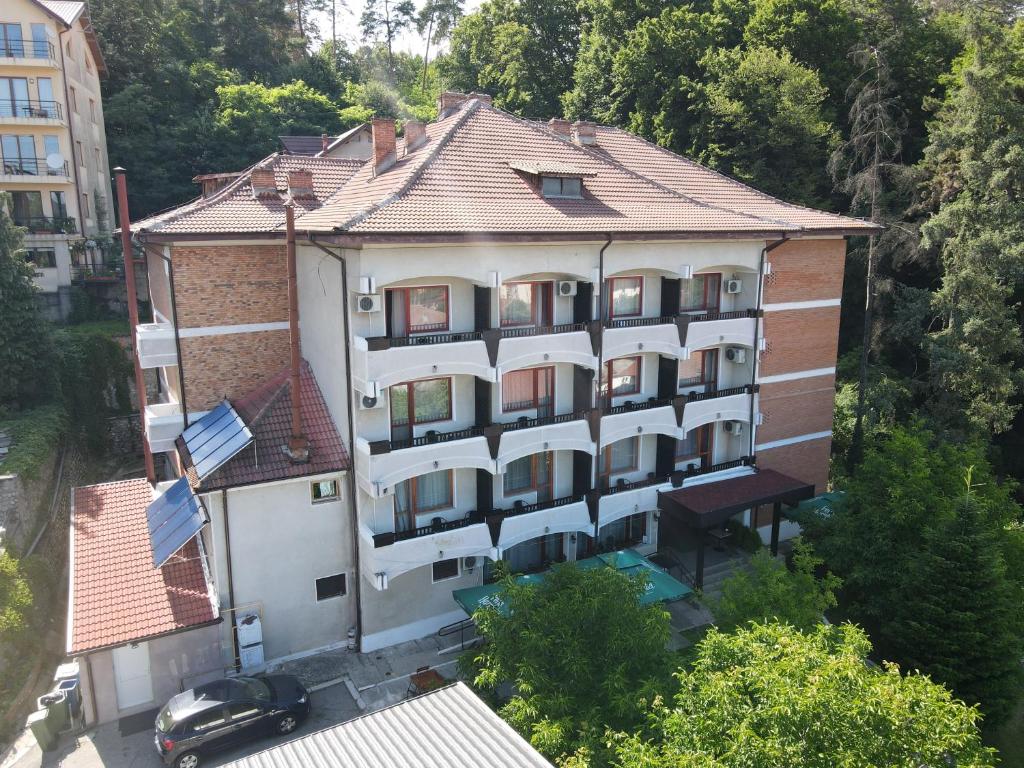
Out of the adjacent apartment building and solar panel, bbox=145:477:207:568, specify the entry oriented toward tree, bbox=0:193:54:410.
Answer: the adjacent apartment building

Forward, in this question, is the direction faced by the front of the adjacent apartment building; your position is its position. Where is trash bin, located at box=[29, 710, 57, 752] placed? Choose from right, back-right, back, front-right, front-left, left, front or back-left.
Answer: front

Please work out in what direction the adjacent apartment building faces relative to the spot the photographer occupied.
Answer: facing the viewer

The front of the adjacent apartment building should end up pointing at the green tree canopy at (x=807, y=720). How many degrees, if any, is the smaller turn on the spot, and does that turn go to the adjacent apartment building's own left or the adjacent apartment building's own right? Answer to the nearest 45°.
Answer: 0° — it already faces it

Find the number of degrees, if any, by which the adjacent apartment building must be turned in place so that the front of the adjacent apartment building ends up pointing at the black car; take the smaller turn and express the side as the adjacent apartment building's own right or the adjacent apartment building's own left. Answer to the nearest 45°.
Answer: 0° — it already faces it

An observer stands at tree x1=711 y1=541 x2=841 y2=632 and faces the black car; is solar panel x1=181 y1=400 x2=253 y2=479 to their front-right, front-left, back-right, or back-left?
front-right

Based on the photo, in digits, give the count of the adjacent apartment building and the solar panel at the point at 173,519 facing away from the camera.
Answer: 0

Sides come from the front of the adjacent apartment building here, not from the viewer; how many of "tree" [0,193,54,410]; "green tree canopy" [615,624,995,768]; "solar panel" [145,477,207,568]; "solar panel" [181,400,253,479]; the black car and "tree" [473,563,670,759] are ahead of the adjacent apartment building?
6
